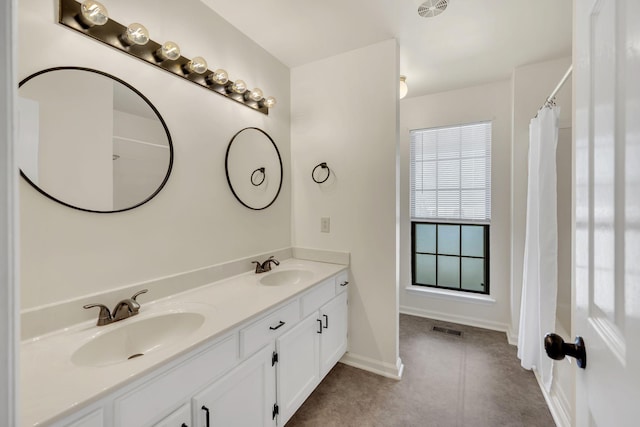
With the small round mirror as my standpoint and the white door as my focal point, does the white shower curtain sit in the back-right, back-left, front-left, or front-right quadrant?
front-left

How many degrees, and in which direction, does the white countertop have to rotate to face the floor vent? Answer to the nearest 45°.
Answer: approximately 45° to its left

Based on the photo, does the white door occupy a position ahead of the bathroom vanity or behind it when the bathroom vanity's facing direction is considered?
ahead

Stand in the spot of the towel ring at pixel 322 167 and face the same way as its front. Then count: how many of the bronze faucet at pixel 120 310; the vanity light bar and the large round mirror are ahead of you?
3

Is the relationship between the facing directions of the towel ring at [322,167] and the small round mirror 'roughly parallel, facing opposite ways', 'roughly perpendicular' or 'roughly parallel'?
roughly perpendicular

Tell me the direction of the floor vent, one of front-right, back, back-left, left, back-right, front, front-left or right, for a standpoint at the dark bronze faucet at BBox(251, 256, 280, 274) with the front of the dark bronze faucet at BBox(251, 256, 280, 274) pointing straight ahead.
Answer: front-left

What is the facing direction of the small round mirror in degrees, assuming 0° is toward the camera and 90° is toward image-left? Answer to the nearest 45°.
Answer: approximately 315°

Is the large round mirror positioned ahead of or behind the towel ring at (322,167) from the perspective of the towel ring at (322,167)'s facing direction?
ahead

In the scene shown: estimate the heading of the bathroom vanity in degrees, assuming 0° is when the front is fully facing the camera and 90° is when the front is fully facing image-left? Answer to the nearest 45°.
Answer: approximately 315°

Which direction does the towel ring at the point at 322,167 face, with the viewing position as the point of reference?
facing the viewer and to the left of the viewer

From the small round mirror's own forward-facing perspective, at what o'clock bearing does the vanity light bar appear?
The vanity light bar is roughly at 3 o'clock from the small round mirror.
